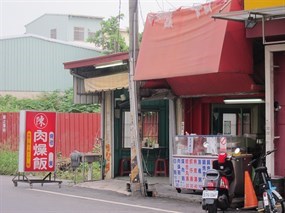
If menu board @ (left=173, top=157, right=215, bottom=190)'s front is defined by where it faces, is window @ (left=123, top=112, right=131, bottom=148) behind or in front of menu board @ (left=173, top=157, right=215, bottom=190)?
behind

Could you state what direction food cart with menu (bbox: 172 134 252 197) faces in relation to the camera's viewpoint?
facing the viewer

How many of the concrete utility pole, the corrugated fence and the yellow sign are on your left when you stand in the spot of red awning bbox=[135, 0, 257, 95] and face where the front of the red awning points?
1

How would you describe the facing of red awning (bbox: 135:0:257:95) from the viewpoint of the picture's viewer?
facing the viewer and to the left of the viewer

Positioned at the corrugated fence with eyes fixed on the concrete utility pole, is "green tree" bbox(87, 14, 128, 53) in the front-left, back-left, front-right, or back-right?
back-left

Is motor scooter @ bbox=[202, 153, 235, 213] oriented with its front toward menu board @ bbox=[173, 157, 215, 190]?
no

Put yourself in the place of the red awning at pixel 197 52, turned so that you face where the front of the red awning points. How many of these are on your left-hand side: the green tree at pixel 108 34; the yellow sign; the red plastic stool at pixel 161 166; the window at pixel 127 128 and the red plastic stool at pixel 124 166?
1

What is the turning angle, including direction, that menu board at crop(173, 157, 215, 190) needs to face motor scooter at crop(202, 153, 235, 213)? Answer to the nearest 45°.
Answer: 0° — it already faces it
